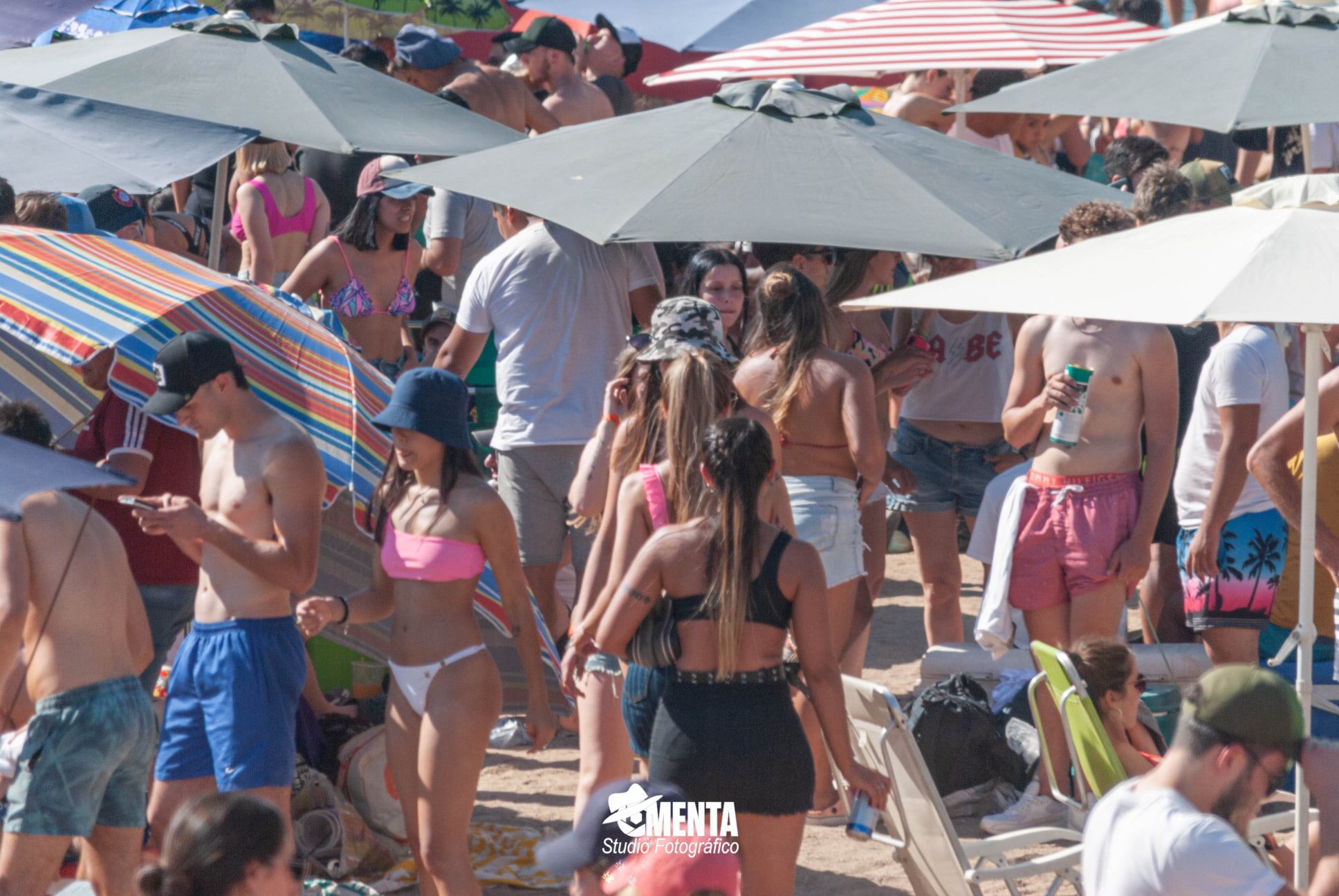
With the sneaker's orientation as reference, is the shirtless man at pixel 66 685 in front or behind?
in front

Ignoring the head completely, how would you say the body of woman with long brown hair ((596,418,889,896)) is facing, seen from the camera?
away from the camera

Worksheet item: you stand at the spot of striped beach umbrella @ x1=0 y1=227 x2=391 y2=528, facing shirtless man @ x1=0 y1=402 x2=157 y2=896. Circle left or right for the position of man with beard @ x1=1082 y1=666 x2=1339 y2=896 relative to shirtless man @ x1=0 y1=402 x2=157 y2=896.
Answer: left

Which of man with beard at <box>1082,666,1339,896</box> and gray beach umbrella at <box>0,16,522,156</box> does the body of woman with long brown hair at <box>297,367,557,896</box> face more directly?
the man with beard

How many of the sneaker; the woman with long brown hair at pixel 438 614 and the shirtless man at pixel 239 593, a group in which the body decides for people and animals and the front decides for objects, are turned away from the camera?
0

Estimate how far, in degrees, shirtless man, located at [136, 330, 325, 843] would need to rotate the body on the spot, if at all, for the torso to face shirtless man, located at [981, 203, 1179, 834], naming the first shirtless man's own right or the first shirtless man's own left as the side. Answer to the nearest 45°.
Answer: approximately 135° to the first shirtless man's own left

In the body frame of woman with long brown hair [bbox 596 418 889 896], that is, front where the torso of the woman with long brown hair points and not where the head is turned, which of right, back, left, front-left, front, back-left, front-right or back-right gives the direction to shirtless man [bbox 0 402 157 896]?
left

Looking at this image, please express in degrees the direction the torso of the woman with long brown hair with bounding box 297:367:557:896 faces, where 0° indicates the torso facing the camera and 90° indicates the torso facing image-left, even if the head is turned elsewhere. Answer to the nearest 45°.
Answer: approximately 45°

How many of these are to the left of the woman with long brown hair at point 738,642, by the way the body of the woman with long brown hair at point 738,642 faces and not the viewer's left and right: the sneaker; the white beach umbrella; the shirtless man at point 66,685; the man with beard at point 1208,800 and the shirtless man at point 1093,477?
1

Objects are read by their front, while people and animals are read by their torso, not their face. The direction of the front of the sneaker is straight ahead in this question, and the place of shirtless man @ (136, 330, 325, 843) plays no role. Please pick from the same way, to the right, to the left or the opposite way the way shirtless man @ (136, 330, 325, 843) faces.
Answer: to the left

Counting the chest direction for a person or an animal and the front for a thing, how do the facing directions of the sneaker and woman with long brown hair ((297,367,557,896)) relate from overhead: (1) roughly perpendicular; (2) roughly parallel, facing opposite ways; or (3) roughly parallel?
roughly perpendicular

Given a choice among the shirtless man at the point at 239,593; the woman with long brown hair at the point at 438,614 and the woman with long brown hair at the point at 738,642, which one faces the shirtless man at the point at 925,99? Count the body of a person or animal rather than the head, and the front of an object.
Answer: the woman with long brown hair at the point at 738,642

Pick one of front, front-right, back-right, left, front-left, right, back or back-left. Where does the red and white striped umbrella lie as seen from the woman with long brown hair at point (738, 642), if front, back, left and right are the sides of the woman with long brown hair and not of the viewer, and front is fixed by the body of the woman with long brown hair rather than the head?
front

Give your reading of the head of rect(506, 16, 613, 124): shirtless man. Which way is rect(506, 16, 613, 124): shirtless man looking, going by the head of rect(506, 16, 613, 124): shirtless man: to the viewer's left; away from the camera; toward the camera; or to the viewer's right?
to the viewer's left

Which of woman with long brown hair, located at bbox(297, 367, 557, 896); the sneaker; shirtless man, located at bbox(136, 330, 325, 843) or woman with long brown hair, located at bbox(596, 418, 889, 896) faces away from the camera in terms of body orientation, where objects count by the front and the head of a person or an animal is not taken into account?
woman with long brown hair, located at bbox(596, 418, 889, 896)

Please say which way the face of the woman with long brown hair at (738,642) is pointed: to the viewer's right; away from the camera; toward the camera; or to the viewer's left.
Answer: away from the camera

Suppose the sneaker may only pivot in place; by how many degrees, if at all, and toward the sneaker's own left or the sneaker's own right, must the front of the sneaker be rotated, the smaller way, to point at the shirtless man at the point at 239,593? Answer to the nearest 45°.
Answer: approximately 45° to the sneaker's own left

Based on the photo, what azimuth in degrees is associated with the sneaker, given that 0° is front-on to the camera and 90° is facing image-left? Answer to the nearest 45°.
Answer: approximately 90°

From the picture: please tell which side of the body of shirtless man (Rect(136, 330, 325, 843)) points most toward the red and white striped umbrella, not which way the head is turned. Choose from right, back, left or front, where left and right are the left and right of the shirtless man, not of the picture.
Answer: back
